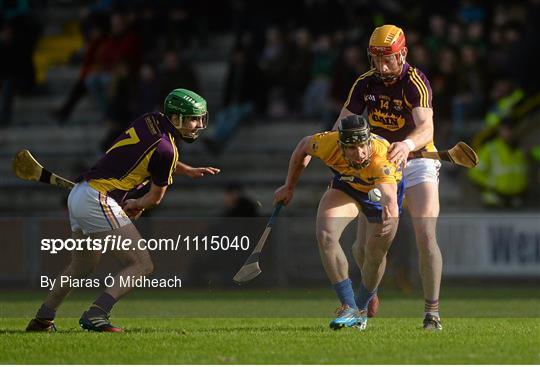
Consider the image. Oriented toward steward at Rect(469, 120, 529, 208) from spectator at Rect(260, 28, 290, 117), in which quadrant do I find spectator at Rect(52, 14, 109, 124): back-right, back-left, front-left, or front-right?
back-right

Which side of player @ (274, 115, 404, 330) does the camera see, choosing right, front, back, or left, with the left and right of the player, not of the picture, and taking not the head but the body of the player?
front

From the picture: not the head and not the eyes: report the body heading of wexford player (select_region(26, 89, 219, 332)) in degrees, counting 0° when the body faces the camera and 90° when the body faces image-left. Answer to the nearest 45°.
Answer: approximately 270°

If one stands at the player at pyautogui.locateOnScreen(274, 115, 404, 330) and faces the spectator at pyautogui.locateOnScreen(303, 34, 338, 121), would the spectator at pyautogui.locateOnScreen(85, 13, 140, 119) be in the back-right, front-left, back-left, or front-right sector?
front-left

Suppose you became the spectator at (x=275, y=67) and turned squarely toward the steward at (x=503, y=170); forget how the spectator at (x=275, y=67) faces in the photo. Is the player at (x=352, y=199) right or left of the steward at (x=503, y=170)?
right

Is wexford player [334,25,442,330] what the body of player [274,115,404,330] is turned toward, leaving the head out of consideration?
no

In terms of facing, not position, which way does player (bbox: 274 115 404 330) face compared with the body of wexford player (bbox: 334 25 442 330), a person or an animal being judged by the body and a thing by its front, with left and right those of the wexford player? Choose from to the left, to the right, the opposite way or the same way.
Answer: the same way

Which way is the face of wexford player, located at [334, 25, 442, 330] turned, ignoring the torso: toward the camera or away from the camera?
toward the camera

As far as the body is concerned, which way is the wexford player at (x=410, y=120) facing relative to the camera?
toward the camera

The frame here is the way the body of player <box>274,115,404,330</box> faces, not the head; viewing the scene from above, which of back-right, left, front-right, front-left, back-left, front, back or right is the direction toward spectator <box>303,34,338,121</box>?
back

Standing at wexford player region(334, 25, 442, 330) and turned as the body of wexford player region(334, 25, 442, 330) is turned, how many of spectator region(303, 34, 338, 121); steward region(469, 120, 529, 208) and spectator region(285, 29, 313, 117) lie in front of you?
0

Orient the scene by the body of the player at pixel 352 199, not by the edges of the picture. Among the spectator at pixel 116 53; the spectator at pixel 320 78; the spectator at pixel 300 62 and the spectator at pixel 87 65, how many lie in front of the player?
0

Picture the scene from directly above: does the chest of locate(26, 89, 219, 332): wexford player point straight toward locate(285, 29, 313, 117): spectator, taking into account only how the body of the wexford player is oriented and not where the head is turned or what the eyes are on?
no

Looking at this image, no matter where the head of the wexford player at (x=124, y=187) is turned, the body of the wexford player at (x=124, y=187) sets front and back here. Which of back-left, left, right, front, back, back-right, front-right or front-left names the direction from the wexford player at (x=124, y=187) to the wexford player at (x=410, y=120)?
front

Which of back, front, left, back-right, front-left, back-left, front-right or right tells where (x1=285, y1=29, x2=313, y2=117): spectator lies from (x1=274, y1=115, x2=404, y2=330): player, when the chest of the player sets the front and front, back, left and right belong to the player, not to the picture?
back

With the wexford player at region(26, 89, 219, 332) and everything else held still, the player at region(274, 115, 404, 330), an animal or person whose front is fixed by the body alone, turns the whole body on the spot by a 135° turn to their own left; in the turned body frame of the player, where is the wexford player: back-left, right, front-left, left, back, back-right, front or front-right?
back-left

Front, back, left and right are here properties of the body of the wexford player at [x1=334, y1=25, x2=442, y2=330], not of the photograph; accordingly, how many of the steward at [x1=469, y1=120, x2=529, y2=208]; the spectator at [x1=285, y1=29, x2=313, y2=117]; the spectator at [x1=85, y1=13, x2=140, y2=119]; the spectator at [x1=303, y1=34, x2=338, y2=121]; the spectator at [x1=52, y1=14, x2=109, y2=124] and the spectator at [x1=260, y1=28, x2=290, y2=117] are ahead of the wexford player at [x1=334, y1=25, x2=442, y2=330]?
0

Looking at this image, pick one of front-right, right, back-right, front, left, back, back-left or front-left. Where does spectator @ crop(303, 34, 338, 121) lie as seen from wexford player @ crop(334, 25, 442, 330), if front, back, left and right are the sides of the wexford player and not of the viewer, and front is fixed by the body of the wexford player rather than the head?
back

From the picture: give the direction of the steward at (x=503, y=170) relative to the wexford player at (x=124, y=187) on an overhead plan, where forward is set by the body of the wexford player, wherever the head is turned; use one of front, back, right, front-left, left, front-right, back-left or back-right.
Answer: front-left

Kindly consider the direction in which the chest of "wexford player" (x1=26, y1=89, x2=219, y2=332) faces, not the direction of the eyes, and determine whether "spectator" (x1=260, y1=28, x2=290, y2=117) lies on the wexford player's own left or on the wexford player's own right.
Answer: on the wexford player's own left
